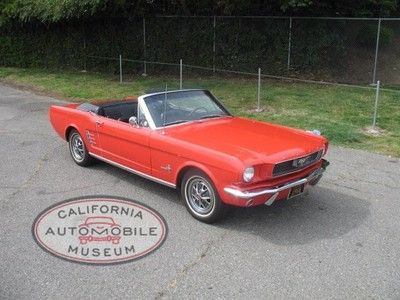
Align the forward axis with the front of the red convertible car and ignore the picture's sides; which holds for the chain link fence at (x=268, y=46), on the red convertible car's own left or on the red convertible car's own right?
on the red convertible car's own left

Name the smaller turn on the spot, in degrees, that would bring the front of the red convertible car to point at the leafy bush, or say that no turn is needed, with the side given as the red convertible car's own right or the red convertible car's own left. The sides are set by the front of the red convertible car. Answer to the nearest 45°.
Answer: approximately 90° to the red convertible car's own left

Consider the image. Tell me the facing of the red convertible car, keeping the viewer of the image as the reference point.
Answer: facing the viewer and to the right of the viewer
